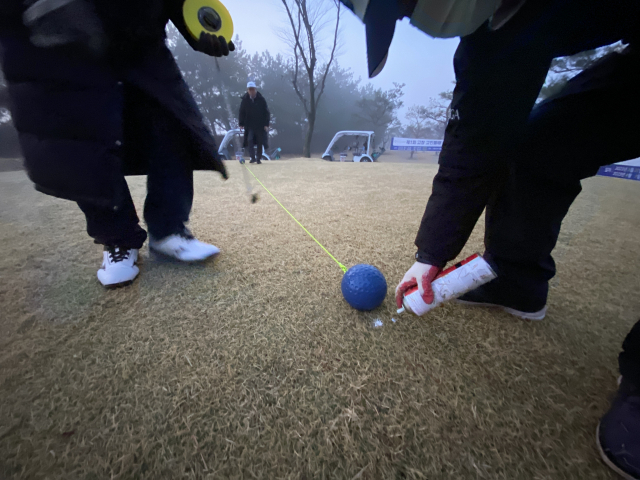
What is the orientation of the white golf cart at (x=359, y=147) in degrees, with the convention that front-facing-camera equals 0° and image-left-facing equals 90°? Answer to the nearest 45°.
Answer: approximately 90°

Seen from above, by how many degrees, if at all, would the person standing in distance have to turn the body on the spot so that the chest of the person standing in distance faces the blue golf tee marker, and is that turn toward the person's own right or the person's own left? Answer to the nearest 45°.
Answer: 0° — they already face it

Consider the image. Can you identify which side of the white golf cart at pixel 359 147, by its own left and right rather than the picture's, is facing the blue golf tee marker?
left

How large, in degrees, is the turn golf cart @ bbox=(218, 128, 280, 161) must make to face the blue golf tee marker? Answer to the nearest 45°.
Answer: approximately 90° to its left

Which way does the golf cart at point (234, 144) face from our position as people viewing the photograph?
facing to the left of the viewer

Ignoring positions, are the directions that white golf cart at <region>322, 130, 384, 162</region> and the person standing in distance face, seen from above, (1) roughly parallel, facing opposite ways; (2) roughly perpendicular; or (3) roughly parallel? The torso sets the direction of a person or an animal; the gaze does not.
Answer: roughly perpendicular
